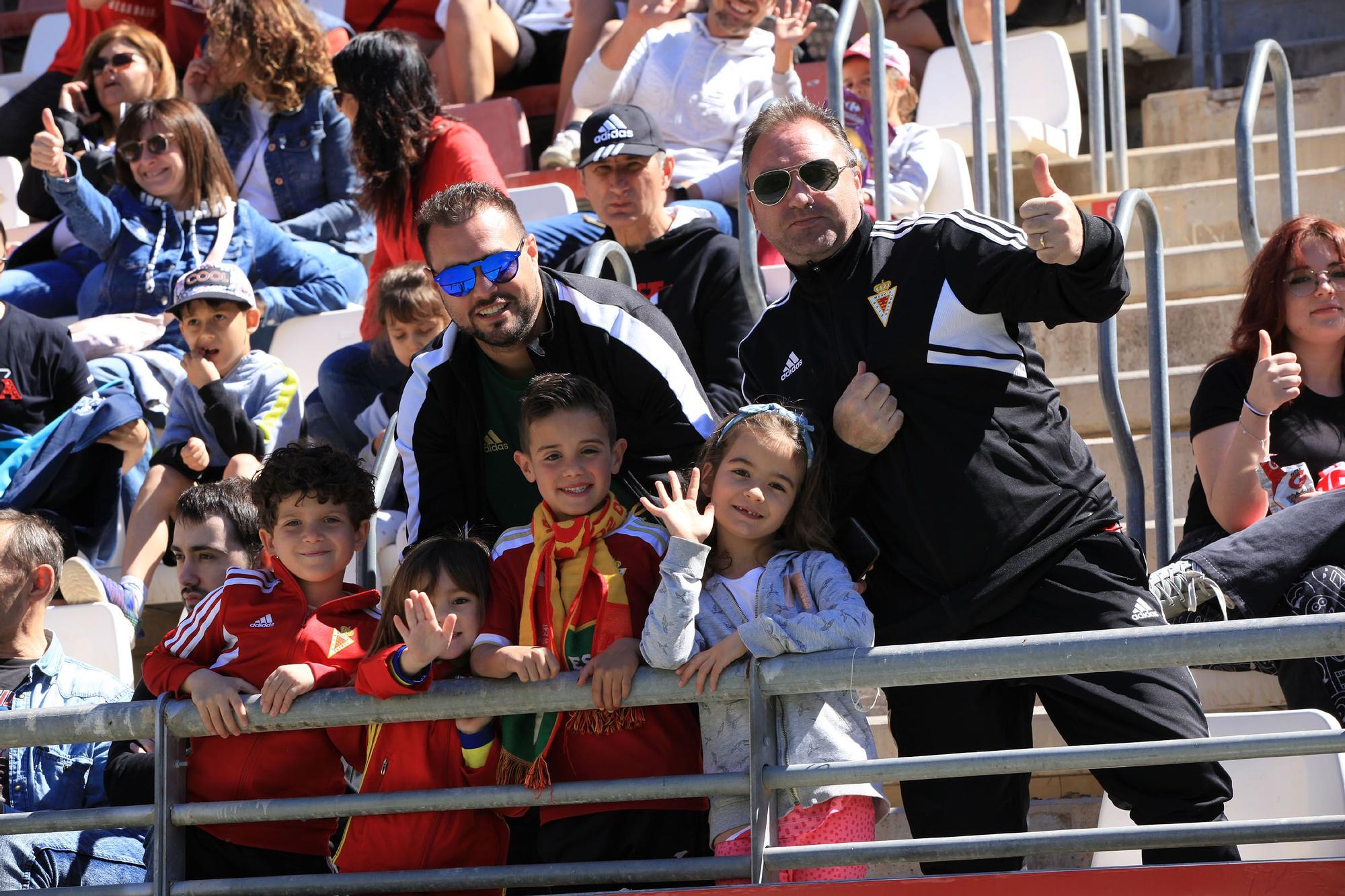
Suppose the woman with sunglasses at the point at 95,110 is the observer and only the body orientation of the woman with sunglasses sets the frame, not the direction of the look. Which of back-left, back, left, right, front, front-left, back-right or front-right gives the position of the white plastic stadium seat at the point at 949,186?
left

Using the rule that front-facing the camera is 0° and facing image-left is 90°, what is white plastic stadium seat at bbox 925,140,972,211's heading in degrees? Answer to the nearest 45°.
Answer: approximately 45°

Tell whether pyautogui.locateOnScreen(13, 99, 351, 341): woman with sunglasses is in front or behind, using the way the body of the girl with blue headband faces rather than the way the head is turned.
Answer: behind

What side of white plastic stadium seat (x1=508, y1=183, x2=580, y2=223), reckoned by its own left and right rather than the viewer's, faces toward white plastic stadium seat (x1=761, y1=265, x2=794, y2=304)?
left

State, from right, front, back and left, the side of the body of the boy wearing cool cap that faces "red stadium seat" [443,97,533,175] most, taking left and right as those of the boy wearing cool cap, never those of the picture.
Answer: back

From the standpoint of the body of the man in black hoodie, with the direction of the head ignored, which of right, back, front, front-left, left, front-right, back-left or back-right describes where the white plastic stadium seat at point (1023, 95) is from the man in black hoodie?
back

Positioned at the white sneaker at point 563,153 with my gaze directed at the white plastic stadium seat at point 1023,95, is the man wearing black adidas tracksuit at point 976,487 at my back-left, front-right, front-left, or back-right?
front-right

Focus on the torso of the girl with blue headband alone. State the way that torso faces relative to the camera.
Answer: toward the camera

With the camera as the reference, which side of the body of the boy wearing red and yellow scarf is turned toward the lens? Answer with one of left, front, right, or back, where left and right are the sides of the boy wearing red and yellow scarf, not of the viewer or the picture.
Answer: front

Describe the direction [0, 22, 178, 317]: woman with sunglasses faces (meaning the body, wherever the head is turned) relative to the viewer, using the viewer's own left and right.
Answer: facing the viewer and to the left of the viewer

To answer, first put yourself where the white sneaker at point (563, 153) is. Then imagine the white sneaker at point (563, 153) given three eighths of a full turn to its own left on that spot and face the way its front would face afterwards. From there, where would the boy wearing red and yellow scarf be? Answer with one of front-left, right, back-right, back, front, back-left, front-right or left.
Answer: right

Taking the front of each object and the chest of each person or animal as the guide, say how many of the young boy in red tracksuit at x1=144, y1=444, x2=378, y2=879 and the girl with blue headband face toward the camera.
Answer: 2
